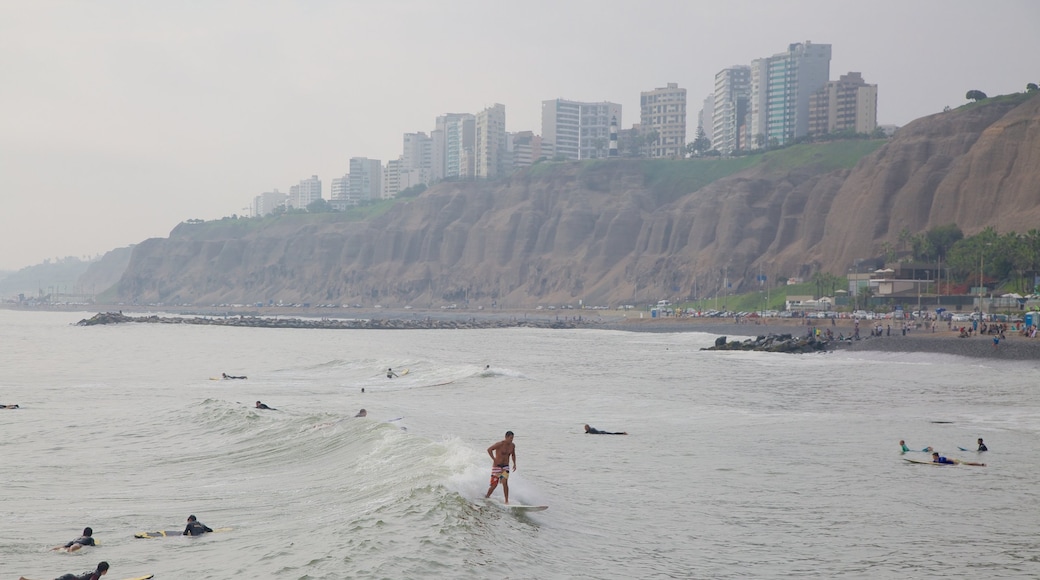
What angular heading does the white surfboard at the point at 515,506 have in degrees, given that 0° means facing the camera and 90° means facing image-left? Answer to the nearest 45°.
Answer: approximately 270°

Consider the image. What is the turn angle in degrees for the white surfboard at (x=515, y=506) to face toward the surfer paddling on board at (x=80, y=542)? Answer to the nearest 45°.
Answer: approximately 180°

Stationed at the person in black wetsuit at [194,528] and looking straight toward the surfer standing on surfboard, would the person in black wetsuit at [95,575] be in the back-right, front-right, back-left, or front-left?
back-right

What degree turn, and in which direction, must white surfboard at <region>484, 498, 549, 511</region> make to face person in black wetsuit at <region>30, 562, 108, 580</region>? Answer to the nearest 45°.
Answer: approximately 135° to its right

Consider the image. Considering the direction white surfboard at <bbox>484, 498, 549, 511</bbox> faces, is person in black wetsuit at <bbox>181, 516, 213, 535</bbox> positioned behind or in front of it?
behind
